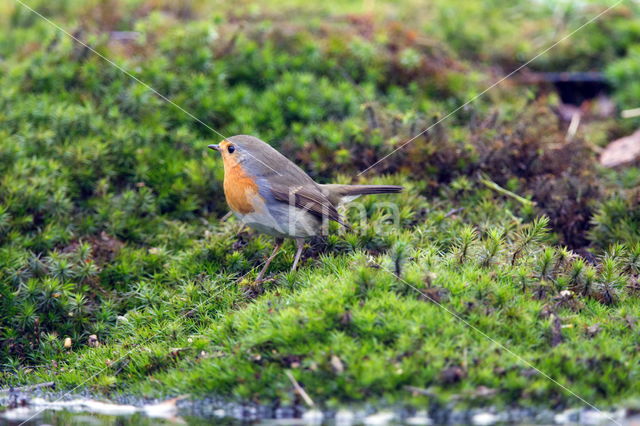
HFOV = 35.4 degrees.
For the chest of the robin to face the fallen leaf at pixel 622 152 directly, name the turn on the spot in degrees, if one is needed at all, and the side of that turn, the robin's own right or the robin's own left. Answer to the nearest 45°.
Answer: approximately 135° to the robin's own right

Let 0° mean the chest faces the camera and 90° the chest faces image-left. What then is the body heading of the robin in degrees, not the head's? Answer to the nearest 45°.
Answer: approximately 90°

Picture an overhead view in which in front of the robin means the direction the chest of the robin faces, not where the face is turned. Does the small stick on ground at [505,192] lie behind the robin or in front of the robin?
behind

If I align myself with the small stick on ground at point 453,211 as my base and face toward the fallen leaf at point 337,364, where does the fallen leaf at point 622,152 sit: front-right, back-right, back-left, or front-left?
back-left

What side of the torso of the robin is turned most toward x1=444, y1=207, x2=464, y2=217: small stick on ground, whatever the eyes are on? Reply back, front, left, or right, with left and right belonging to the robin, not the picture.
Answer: back

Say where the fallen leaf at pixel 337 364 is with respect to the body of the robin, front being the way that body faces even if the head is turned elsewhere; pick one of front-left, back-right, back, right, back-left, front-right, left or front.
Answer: left

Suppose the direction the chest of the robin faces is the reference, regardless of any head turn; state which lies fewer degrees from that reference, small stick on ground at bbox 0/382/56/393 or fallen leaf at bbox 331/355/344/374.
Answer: the small stick on ground

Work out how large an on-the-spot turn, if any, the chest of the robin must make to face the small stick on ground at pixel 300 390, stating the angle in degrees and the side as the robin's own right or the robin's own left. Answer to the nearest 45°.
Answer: approximately 90° to the robin's own left

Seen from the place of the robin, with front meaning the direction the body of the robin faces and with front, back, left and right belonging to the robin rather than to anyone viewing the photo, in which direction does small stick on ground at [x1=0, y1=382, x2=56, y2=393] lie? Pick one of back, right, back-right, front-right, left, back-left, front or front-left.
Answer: front-left
